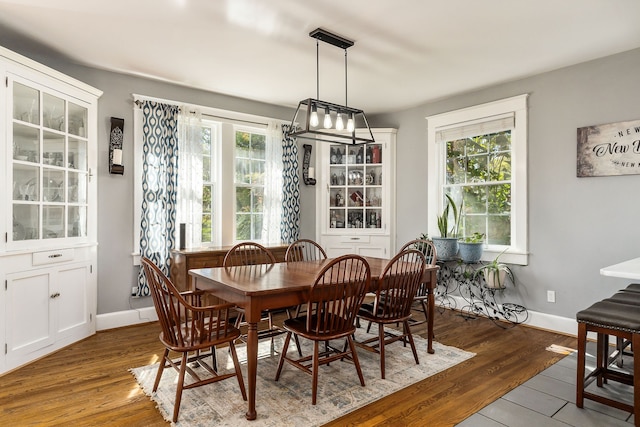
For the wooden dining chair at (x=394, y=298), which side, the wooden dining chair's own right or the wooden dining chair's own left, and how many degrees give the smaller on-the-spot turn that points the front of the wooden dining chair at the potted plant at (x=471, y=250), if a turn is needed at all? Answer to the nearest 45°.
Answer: approximately 90° to the wooden dining chair's own right

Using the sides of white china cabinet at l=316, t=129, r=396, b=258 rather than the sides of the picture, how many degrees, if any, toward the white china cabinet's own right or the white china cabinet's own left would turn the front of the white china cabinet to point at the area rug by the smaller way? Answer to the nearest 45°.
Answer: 0° — it already faces it

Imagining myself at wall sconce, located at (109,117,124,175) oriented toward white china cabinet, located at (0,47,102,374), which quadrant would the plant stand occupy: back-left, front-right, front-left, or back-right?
back-left

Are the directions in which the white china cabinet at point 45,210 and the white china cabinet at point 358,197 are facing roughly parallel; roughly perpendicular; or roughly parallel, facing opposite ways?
roughly perpendicular

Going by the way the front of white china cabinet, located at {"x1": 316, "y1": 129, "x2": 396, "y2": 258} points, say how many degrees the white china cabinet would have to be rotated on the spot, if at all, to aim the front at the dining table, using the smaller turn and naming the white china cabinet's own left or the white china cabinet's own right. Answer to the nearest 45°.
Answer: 0° — it already faces it

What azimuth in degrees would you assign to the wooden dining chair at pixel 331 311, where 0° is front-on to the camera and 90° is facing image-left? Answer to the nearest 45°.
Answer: approximately 135°

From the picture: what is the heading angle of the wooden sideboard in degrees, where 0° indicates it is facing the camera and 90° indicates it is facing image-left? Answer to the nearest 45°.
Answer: approximately 315°
